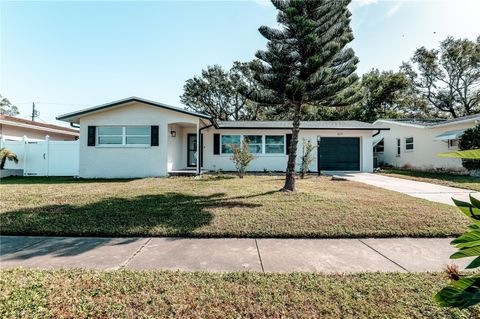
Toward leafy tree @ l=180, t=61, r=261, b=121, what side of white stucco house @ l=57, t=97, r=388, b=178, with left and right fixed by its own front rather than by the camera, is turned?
back

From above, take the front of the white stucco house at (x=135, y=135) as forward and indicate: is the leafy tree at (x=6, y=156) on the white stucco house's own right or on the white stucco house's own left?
on the white stucco house's own right

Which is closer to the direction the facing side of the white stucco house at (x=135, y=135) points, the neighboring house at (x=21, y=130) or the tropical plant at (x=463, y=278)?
the tropical plant

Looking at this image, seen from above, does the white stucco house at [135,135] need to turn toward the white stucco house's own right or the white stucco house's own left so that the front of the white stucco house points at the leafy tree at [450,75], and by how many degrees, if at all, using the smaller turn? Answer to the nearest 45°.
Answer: approximately 135° to the white stucco house's own left

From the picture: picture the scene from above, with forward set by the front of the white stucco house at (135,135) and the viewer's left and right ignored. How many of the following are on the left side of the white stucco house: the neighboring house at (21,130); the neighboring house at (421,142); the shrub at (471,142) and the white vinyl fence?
2

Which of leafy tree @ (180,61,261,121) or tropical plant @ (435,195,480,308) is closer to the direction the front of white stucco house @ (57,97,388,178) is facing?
the tropical plant

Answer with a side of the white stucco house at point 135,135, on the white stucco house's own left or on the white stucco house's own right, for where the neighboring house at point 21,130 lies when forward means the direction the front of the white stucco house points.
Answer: on the white stucco house's own right

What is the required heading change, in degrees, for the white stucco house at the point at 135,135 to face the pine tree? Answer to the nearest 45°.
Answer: approximately 45° to its left

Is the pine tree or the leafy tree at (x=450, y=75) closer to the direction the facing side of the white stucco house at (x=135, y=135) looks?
the pine tree

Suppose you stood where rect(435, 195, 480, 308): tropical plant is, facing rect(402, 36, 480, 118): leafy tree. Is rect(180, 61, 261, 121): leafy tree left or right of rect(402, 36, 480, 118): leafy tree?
left

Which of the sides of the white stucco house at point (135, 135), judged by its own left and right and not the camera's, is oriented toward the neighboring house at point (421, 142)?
left

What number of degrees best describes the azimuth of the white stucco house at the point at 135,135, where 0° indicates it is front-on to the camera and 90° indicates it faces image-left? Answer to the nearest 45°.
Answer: approximately 0°

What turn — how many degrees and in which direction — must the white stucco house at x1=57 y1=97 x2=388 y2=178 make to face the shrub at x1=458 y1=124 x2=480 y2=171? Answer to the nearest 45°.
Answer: approximately 90° to its left
